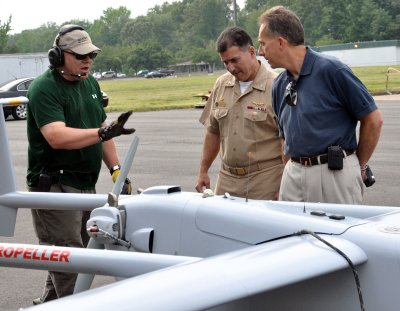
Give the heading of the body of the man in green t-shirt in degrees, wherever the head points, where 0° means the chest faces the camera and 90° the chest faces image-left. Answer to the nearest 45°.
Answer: approximately 315°

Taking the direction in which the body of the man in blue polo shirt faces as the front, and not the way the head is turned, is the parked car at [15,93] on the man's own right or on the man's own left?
on the man's own right

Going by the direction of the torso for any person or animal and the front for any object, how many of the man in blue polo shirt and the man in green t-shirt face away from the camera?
0

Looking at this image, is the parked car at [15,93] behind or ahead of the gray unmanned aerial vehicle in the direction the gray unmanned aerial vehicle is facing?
behind

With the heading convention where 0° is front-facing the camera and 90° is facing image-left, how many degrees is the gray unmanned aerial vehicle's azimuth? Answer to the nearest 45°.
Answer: approximately 315°

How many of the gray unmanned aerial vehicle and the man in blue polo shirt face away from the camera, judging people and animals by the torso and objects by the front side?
0

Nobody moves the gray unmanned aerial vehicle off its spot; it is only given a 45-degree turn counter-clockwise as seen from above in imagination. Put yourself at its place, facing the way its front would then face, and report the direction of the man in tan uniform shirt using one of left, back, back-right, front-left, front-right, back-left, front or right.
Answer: left

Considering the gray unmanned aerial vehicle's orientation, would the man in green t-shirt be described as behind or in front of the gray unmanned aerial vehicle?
behind

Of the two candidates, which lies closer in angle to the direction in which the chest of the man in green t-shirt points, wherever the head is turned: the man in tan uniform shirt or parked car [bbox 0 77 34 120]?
the man in tan uniform shirt

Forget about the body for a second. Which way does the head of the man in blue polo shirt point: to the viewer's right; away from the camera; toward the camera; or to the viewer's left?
to the viewer's left

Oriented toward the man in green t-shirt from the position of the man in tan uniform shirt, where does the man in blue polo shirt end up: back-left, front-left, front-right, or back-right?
back-left

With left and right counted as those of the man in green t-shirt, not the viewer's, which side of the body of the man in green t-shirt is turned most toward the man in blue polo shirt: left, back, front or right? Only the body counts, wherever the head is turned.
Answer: front

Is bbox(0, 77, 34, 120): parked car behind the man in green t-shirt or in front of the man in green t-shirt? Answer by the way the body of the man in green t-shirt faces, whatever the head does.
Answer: behind

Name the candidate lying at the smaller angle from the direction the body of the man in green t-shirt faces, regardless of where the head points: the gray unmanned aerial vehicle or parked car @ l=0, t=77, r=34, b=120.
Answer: the gray unmanned aerial vehicle

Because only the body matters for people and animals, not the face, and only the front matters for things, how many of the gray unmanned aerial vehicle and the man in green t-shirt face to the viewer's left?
0

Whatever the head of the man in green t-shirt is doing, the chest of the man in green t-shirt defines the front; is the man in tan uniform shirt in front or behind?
in front

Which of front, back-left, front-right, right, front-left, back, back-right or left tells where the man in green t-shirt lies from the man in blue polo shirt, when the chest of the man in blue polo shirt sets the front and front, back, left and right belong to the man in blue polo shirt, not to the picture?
front-right
